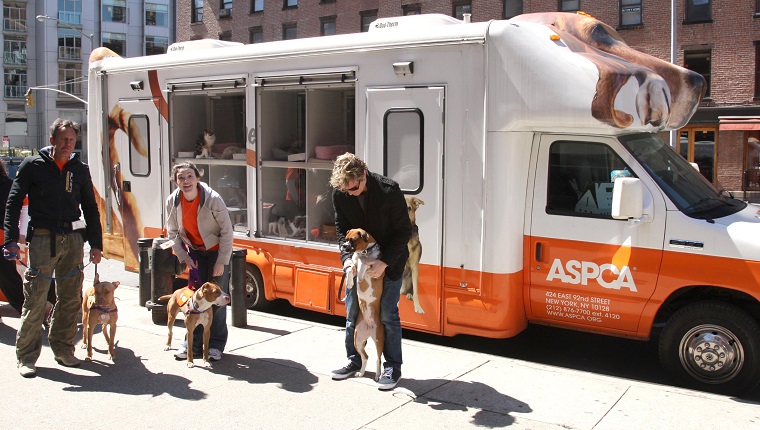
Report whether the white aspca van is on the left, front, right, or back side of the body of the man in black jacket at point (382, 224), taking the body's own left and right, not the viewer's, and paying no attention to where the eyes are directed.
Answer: back

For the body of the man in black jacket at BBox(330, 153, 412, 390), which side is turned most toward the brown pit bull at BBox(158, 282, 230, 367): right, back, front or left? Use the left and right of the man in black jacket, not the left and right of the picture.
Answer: right

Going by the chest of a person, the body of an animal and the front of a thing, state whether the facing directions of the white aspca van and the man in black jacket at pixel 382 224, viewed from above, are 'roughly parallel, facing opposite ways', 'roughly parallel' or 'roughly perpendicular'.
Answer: roughly perpendicular

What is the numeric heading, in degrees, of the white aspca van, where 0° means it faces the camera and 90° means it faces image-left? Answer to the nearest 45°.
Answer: approximately 315°

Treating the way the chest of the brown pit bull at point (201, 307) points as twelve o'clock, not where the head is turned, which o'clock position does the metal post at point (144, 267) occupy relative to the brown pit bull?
The metal post is roughly at 7 o'clock from the brown pit bull.

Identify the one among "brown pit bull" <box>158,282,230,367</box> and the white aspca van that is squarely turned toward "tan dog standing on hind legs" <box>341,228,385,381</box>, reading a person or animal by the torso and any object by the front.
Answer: the brown pit bull

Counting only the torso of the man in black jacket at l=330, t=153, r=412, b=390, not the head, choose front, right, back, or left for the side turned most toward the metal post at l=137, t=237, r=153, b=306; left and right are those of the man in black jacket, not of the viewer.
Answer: right

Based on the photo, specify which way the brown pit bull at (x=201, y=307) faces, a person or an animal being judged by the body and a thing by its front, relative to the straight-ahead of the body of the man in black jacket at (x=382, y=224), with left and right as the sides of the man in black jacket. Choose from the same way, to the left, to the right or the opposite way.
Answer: to the left

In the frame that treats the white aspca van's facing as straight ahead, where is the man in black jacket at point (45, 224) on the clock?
The man in black jacket is roughly at 4 o'clock from the white aspca van.

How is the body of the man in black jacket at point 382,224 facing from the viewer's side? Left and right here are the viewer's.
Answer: facing the viewer and to the left of the viewer

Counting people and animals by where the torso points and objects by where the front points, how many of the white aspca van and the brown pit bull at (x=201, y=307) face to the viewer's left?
0

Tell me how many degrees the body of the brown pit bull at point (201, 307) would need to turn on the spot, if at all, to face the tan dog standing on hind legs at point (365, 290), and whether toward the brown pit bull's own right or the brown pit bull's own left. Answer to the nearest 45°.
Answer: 0° — it already faces it

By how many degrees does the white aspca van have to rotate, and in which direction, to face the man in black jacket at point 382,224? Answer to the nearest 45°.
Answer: approximately 90° to its right

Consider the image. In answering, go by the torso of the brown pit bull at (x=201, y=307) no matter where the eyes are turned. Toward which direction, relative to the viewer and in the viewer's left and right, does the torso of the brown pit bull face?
facing the viewer and to the right of the viewer
